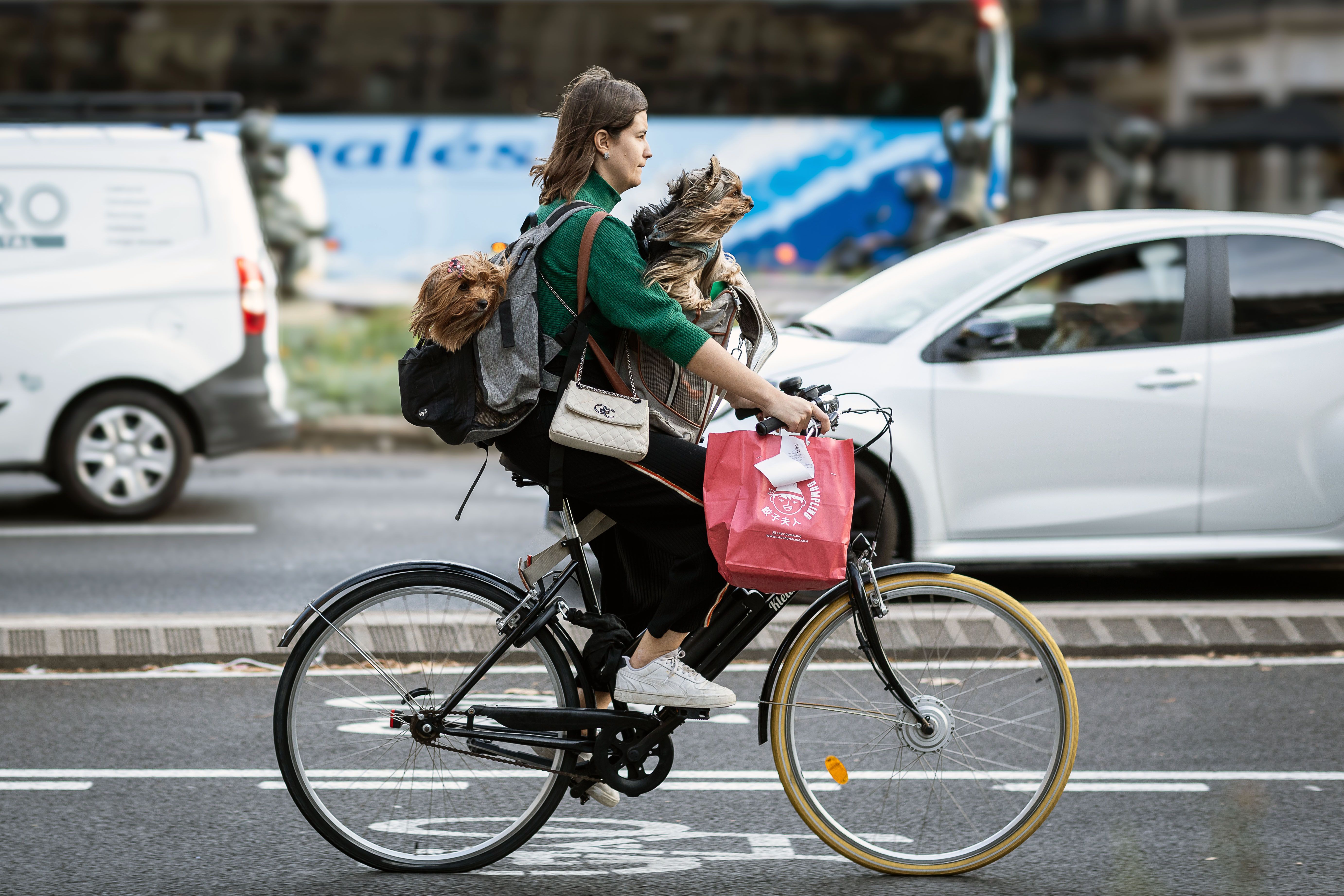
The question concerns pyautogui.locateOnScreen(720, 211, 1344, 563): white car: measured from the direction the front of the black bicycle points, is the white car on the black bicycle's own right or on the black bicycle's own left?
on the black bicycle's own left

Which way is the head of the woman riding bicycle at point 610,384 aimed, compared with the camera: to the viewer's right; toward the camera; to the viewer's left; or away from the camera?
to the viewer's right

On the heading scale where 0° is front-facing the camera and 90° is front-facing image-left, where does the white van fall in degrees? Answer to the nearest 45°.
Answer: approximately 90°

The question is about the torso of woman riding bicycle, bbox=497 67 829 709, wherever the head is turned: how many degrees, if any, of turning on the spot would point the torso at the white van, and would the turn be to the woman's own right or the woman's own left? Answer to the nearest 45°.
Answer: approximately 135° to the woman's own left

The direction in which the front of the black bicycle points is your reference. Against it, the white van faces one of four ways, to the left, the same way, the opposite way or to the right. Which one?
the opposite way

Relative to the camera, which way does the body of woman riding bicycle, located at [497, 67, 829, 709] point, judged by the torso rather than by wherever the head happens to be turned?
to the viewer's right

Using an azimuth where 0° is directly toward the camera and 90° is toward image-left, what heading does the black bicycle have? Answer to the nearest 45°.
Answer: approximately 270°
